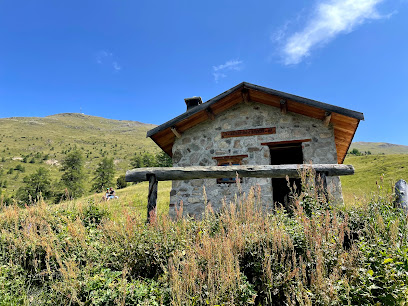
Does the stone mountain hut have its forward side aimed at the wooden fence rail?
yes

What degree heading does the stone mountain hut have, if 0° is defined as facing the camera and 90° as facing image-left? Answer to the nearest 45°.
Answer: approximately 0°
